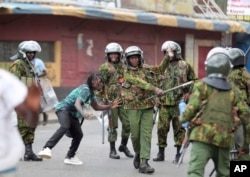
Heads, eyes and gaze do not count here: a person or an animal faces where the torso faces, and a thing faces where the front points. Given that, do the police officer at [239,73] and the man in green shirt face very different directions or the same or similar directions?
very different directions

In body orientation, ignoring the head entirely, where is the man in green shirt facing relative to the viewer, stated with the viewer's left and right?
facing to the right of the viewer

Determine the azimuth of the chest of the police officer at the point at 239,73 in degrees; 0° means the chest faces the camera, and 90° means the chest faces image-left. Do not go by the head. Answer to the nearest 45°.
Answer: approximately 90°
